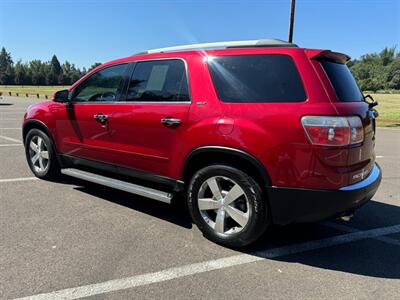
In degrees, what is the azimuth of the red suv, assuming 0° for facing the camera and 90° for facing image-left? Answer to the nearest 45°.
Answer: approximately 135°
